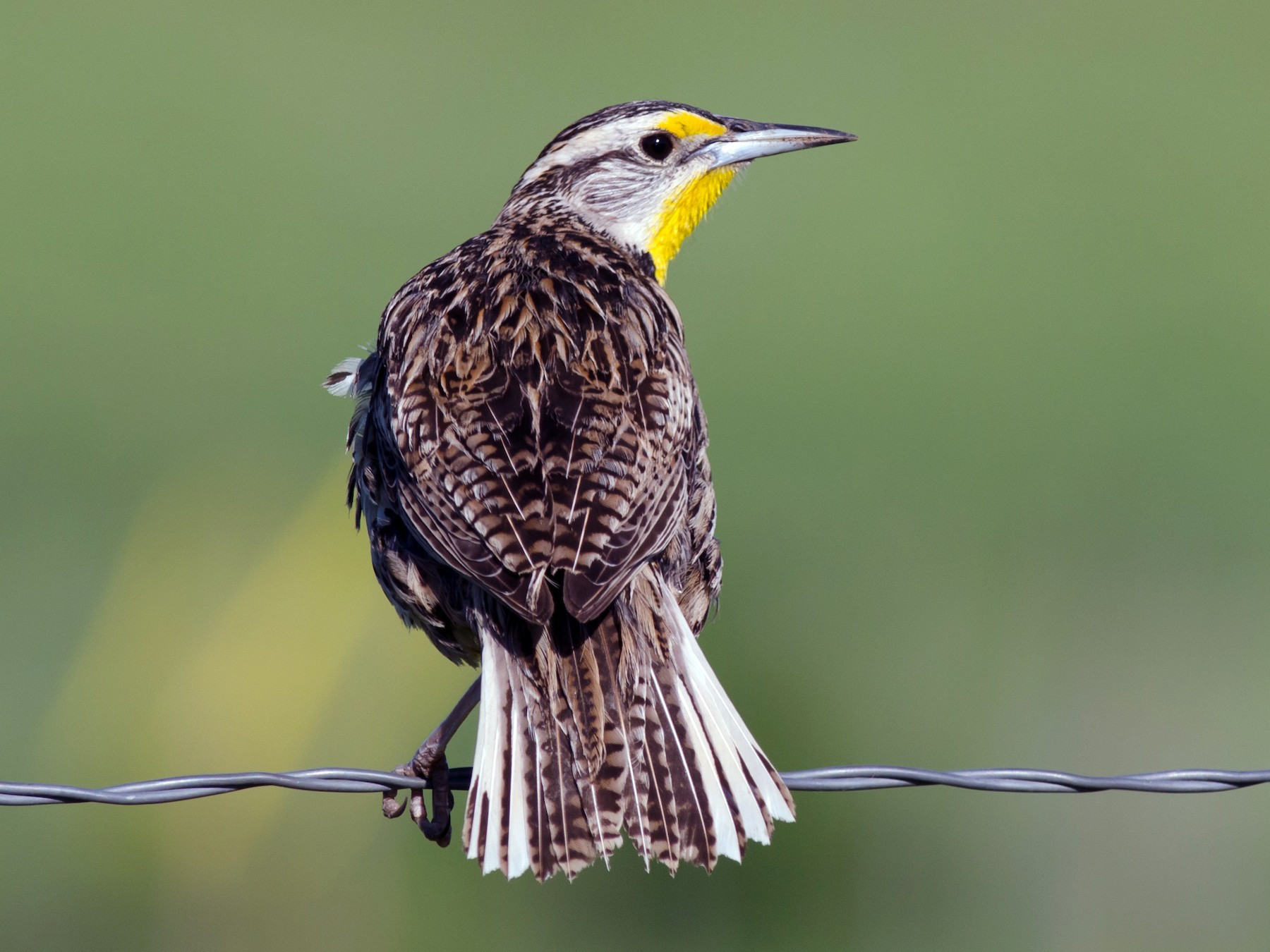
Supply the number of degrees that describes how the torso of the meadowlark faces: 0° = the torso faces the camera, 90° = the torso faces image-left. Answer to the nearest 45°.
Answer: approximately 180°
